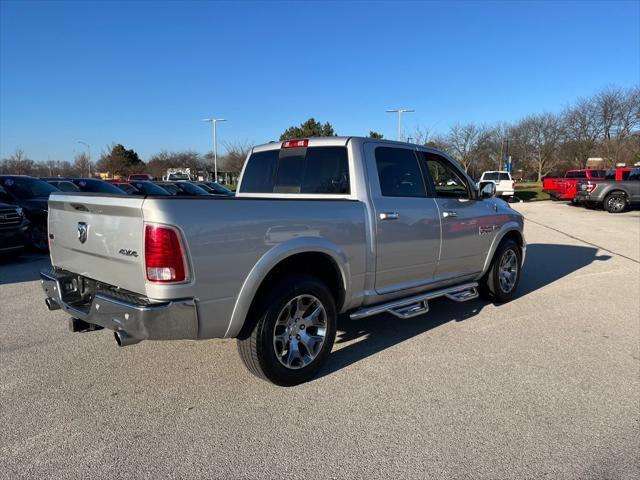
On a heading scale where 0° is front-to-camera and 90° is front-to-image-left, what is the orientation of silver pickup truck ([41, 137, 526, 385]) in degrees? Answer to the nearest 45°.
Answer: approximately 225°

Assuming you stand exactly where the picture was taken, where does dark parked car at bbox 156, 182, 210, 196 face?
facing the viewer and to the right of the viewer

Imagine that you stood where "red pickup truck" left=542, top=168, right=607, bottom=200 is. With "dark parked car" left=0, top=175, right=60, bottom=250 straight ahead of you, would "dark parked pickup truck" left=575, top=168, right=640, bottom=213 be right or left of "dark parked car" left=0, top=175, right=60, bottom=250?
left

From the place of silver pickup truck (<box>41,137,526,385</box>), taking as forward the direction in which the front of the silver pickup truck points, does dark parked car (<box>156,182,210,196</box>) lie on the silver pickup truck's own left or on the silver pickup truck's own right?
on the silver pickup truck's own left

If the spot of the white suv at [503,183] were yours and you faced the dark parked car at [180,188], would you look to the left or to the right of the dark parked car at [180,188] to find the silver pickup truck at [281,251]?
left
